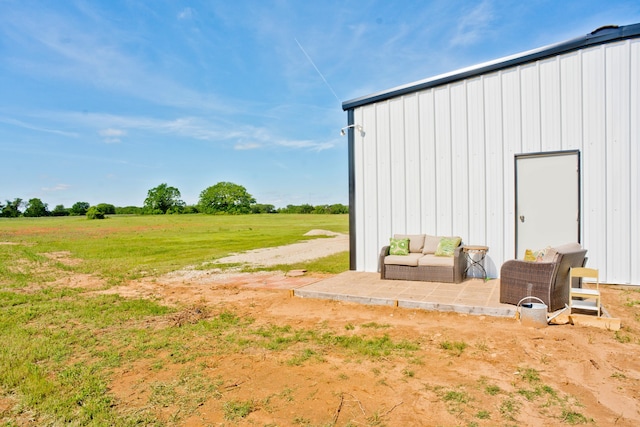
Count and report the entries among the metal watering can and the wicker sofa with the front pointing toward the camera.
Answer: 1

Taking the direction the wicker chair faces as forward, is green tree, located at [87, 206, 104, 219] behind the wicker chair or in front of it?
in front

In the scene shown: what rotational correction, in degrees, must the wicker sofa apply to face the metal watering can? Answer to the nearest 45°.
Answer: approximately 45° to its left

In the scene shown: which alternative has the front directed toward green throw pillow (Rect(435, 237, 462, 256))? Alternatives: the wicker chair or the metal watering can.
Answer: the wicker chair

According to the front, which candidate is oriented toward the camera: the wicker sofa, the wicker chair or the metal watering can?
the wicker sofa

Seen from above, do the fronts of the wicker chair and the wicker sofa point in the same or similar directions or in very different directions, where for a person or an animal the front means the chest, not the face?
very different directions

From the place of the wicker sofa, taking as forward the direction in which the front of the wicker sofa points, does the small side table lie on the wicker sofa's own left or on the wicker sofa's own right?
on the wicker sofa's own left

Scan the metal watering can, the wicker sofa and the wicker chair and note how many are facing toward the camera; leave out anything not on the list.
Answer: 1

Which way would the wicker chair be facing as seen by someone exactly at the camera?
facing away from the viewer and to the left of the viewer

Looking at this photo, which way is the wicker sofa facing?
toward the camera

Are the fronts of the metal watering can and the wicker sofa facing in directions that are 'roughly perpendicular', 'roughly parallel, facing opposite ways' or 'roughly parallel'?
roughly perpendicular

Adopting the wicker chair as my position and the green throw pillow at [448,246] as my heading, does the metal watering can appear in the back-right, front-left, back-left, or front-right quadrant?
back-left
